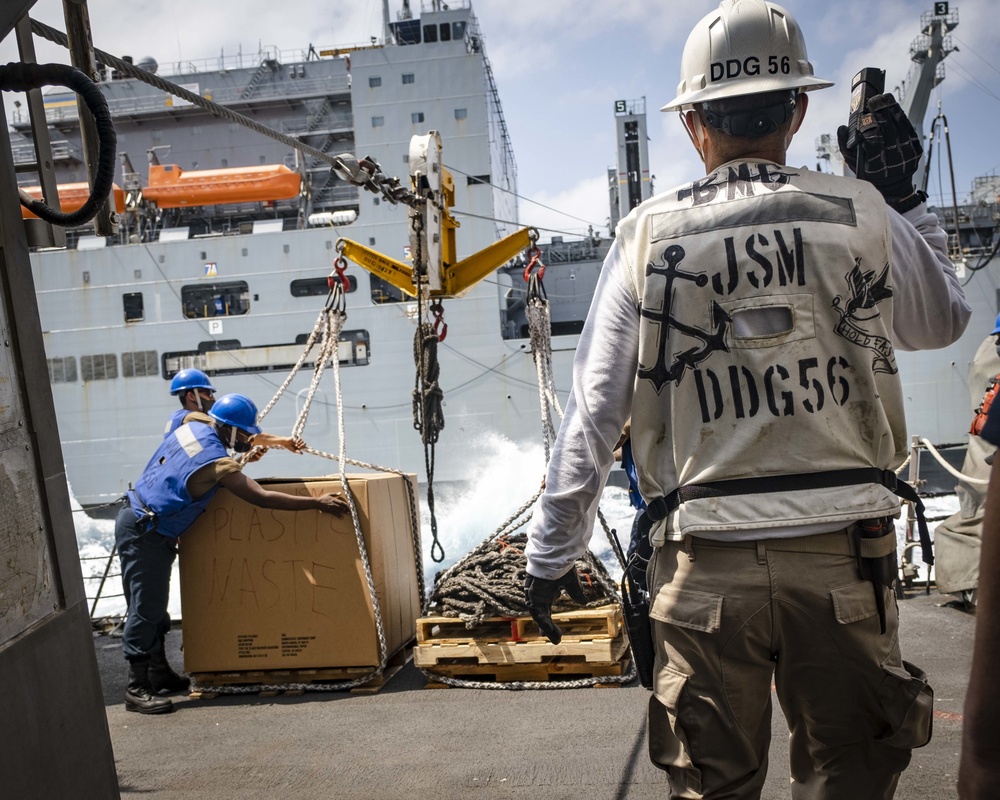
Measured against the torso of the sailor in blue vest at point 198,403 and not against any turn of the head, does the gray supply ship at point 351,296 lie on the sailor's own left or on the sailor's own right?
on the sailor's own left

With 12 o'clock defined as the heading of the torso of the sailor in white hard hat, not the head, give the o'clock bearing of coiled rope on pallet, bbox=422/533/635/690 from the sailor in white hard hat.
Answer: The coiled rope on pallet is roughly at 11 o'clock from the sailor in white hard hat.

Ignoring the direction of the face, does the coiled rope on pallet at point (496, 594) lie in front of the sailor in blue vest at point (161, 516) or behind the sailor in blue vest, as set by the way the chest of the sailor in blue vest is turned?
in front

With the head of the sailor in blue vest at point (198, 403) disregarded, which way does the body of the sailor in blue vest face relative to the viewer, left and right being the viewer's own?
facing to the right of the viewer

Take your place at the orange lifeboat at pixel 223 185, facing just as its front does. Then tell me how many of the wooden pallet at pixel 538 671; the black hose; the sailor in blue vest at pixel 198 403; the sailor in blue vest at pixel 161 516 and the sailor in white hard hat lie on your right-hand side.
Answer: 5

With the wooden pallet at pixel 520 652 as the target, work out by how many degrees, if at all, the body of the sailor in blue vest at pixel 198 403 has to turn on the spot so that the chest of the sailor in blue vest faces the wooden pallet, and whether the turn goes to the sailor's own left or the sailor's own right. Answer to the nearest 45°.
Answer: approximately 45° to the sailor's own right

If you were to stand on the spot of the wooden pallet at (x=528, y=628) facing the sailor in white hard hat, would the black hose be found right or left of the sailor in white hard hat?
right

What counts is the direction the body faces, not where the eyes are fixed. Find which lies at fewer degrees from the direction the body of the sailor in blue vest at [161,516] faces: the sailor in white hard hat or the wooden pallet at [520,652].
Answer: the wooden pallet

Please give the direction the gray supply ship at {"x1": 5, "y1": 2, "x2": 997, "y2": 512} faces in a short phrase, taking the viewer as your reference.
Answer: facing to the right of the viewer

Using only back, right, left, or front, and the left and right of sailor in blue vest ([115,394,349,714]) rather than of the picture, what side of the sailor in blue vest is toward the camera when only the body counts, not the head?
right

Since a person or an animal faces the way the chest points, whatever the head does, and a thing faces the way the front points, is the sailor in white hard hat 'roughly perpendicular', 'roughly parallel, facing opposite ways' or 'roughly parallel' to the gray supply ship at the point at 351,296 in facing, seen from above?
roughly perpendicular

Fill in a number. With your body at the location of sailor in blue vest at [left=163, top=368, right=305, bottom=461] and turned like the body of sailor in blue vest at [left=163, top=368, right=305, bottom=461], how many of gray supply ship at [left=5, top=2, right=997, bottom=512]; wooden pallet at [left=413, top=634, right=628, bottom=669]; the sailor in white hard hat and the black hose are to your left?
1

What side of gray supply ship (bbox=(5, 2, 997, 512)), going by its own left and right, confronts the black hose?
right

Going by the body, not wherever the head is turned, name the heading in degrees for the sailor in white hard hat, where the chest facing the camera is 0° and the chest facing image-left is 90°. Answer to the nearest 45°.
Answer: approximately 180°
